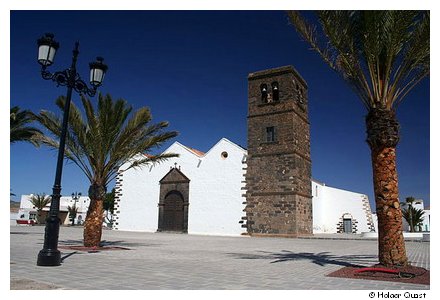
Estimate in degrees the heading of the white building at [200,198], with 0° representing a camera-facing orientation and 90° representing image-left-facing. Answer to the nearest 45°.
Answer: approximately 0°

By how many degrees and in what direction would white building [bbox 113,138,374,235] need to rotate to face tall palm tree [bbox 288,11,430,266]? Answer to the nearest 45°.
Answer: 0° — it already faces it
